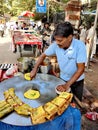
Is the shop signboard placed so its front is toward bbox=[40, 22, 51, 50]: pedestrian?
yes

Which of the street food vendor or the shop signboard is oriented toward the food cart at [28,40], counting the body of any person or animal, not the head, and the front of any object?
the shop signboard

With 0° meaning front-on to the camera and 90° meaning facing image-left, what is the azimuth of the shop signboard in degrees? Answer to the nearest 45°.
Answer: approximately 0°

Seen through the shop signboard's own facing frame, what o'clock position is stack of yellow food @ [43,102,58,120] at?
The stack of yellow food is roughly at 12 o'clock from the shop signboard.

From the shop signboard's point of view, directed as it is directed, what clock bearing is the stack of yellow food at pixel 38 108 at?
The stack of yellow food is roughly at 12 o'clock from the shop signboard.

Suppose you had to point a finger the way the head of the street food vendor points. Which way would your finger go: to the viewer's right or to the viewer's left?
to the viewer's left

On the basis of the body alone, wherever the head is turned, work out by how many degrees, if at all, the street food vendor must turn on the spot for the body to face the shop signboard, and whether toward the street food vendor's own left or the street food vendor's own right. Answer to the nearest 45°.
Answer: approximately 135° to the street food vendor's own right

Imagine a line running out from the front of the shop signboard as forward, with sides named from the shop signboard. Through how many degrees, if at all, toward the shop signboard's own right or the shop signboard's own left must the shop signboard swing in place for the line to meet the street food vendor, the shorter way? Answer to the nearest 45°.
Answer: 0° — it already faces them

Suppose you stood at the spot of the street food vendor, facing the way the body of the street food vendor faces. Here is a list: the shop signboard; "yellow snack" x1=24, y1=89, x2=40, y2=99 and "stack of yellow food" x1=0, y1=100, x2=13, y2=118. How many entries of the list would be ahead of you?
2

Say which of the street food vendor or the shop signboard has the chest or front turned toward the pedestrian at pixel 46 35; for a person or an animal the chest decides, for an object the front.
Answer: the shop signboard
